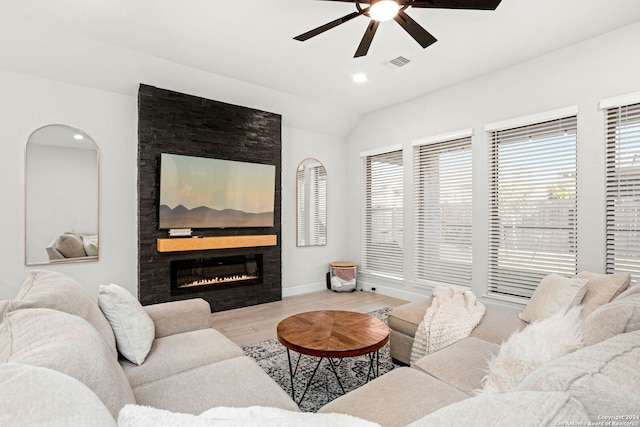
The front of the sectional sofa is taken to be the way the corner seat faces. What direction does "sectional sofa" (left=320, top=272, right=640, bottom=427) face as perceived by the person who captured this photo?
facing away from the viewer and to the left of the viewer

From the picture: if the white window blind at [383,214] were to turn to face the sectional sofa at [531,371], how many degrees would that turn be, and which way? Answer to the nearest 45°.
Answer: approximately 45° to its left

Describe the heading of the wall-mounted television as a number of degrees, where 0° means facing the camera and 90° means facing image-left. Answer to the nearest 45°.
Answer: approximately 315°

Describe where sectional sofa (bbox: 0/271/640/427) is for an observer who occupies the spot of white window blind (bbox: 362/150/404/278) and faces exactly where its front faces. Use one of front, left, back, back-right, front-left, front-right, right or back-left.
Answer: front-left

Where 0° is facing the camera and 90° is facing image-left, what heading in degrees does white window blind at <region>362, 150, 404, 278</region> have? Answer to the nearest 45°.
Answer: approximately 45°

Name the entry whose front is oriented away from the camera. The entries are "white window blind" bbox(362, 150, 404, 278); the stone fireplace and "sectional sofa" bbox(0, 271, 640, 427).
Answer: the sectional sofa

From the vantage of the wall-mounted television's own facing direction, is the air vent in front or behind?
in front

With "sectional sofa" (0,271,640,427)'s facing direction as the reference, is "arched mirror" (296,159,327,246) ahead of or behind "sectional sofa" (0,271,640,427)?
ahead

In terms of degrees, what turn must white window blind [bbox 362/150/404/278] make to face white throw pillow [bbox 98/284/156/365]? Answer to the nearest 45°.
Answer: approximately 45° to its left

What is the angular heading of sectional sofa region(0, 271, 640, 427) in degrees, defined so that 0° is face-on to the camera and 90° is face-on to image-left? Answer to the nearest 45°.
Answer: approximately 180°
